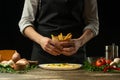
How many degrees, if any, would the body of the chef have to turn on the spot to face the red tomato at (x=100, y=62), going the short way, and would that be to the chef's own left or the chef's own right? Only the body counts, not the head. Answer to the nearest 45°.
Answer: approximately 45° to the chef's own left

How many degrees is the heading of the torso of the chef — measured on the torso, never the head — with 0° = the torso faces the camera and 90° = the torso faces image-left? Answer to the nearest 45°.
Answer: approximately 0°

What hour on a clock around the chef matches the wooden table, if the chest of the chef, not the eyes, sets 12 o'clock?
The wooden table is roughly at 12 o'clock from the chef.

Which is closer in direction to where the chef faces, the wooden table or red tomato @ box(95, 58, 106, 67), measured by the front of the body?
the wooden table
